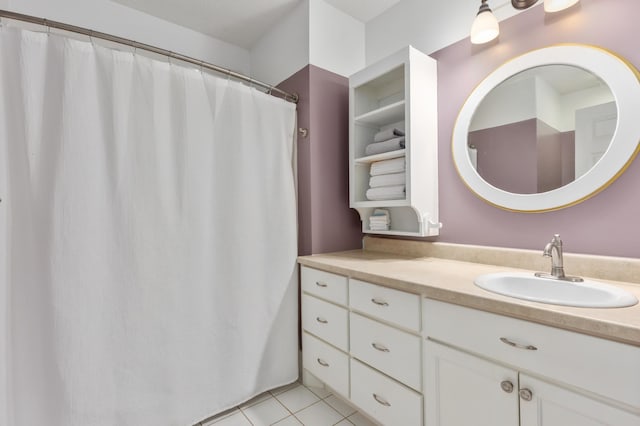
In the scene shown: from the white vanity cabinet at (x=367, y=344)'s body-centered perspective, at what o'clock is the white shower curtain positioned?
The white shower curtain is roughly at 1 o'clock from the white vanity cabinet.

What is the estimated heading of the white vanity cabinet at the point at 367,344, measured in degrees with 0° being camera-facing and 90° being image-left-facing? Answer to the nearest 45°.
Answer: approximately 45°

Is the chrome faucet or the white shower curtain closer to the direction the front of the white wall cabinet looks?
the white shower curtain

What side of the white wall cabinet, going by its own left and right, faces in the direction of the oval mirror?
left

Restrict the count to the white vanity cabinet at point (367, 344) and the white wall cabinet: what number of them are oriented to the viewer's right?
0

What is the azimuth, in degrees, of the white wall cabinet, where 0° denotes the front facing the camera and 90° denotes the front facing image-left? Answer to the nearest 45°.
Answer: approximately 45°

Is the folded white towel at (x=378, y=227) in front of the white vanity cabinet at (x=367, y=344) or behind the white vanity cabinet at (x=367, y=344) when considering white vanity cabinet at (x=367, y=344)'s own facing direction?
behind
